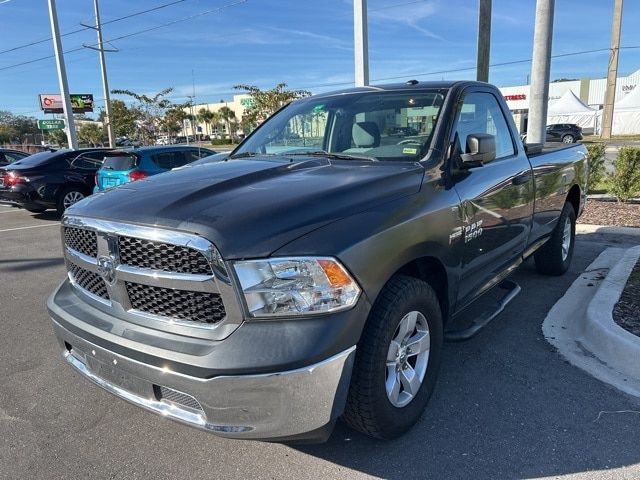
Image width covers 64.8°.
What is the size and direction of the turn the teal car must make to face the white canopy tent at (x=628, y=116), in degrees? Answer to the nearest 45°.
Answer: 0° — it already faces it

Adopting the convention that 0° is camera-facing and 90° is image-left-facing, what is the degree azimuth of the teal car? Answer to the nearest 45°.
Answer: approximately 225°

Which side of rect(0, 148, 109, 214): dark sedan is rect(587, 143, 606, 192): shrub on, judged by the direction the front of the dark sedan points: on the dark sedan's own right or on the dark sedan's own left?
on the dark sedan's own right

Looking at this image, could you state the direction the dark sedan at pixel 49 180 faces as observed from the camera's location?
facing away from the viewer and to the right of the viewer

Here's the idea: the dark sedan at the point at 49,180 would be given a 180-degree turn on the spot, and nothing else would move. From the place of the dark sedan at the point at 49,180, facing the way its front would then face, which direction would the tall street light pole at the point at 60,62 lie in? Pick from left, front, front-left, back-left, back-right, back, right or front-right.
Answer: back-right

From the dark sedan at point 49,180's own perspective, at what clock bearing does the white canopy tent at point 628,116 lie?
The white canopy tent is roughly at 1 o'clock from the dark sedan.

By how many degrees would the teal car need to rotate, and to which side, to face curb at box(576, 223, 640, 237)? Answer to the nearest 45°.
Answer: approximately 90° to its right

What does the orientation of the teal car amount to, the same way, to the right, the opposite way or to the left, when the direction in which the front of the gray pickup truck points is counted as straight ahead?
the opposite way

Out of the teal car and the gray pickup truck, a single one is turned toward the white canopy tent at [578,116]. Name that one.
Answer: the teal car

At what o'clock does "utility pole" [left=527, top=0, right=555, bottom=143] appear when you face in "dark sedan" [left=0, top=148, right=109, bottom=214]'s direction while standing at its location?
The utility pole is roughly at 3 o'clock from the dark sedan.

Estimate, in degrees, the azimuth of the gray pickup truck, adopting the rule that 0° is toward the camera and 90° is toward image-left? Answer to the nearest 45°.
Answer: approximately 45°

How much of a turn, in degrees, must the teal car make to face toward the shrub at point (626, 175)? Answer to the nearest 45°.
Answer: approximately 45° to its right

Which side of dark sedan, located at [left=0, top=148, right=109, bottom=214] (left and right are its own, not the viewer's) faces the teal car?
right

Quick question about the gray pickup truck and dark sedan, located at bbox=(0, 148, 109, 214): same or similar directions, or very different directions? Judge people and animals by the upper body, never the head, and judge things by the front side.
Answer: very different directions

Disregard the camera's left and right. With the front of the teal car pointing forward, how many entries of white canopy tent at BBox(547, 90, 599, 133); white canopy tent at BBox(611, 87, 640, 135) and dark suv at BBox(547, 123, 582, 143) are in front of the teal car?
3

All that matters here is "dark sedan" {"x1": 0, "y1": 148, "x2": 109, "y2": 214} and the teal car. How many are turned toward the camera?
0

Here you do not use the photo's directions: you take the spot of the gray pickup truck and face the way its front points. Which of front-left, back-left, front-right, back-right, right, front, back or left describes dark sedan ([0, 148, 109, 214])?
right
